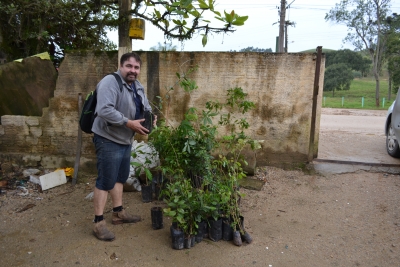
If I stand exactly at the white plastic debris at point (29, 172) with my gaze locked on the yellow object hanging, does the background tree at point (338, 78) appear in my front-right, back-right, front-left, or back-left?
front-left

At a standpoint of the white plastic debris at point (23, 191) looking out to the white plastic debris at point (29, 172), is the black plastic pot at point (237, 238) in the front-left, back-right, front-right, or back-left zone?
back-right

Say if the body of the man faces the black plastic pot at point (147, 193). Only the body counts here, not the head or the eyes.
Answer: no

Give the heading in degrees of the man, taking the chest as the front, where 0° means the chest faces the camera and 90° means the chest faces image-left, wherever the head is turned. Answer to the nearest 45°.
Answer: approximately 315°

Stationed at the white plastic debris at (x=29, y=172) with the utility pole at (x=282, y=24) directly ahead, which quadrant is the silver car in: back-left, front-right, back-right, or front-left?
front-right

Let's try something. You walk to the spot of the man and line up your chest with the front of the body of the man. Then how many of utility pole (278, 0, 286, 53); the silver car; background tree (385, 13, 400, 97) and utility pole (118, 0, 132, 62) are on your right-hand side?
0

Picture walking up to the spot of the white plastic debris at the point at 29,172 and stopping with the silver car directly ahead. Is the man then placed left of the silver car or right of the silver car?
right

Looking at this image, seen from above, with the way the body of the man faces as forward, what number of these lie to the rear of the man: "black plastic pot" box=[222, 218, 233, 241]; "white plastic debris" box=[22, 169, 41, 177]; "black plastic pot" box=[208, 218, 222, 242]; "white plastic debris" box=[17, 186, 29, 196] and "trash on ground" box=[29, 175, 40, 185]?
3

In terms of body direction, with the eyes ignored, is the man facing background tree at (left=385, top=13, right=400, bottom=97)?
no

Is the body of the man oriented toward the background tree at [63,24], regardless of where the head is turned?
no

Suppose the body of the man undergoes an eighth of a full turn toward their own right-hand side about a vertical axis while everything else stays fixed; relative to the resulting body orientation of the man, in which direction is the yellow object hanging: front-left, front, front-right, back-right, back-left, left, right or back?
back
